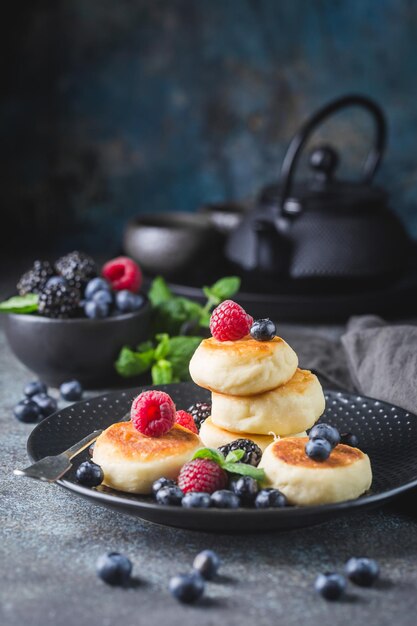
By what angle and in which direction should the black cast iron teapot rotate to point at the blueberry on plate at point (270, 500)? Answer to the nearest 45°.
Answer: approximately 45° to its left

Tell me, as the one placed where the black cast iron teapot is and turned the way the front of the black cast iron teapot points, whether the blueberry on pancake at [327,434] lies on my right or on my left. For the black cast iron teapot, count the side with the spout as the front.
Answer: on my left

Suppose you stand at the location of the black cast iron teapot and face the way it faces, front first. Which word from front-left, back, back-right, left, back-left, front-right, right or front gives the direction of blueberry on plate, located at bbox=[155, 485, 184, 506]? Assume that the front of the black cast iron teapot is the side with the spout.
front-left

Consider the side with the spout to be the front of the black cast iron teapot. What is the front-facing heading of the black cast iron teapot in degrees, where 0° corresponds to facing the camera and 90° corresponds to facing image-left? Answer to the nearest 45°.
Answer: approximately 45°

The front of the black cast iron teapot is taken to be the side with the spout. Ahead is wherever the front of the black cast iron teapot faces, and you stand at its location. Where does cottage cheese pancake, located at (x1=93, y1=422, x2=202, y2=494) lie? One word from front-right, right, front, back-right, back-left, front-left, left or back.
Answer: front-left

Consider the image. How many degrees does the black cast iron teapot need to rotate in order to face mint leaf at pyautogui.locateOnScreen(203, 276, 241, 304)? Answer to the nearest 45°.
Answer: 0° — it already faces it

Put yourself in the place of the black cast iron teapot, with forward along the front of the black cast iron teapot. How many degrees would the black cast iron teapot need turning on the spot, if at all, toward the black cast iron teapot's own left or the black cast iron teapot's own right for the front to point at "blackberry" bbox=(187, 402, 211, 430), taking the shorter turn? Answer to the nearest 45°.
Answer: approximately 45° to the black cast iron teapot's own left
